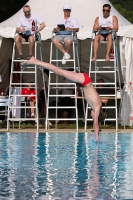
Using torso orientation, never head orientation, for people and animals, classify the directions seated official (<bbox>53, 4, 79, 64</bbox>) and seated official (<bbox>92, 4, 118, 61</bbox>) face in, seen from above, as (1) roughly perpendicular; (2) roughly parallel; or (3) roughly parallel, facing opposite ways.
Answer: roughly parallel

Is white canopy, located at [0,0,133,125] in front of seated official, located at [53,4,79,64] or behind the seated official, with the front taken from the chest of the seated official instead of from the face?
behind

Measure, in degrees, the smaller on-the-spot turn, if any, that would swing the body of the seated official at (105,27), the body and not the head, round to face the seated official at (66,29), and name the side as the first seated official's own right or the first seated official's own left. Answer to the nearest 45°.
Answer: approximately 90° to the first seated official's own right

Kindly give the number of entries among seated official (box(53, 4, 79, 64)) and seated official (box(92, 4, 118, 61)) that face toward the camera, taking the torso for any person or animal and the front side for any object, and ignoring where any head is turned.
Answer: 2

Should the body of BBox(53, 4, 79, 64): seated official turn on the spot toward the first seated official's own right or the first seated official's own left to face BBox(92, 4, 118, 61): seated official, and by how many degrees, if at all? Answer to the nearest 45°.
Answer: approximately 90° to the first seated official's own left

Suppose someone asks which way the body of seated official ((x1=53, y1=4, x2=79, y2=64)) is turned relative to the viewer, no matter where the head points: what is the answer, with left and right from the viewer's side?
facing the viewer

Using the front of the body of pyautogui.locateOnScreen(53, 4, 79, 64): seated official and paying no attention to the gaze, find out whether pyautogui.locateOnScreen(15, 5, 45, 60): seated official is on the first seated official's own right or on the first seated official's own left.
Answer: on the first seated official's own right

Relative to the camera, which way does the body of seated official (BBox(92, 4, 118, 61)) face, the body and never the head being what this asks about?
toward the camera

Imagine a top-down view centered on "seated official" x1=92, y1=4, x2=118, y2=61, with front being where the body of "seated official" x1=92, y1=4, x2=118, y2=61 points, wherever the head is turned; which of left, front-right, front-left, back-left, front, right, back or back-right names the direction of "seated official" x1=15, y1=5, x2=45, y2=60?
right
